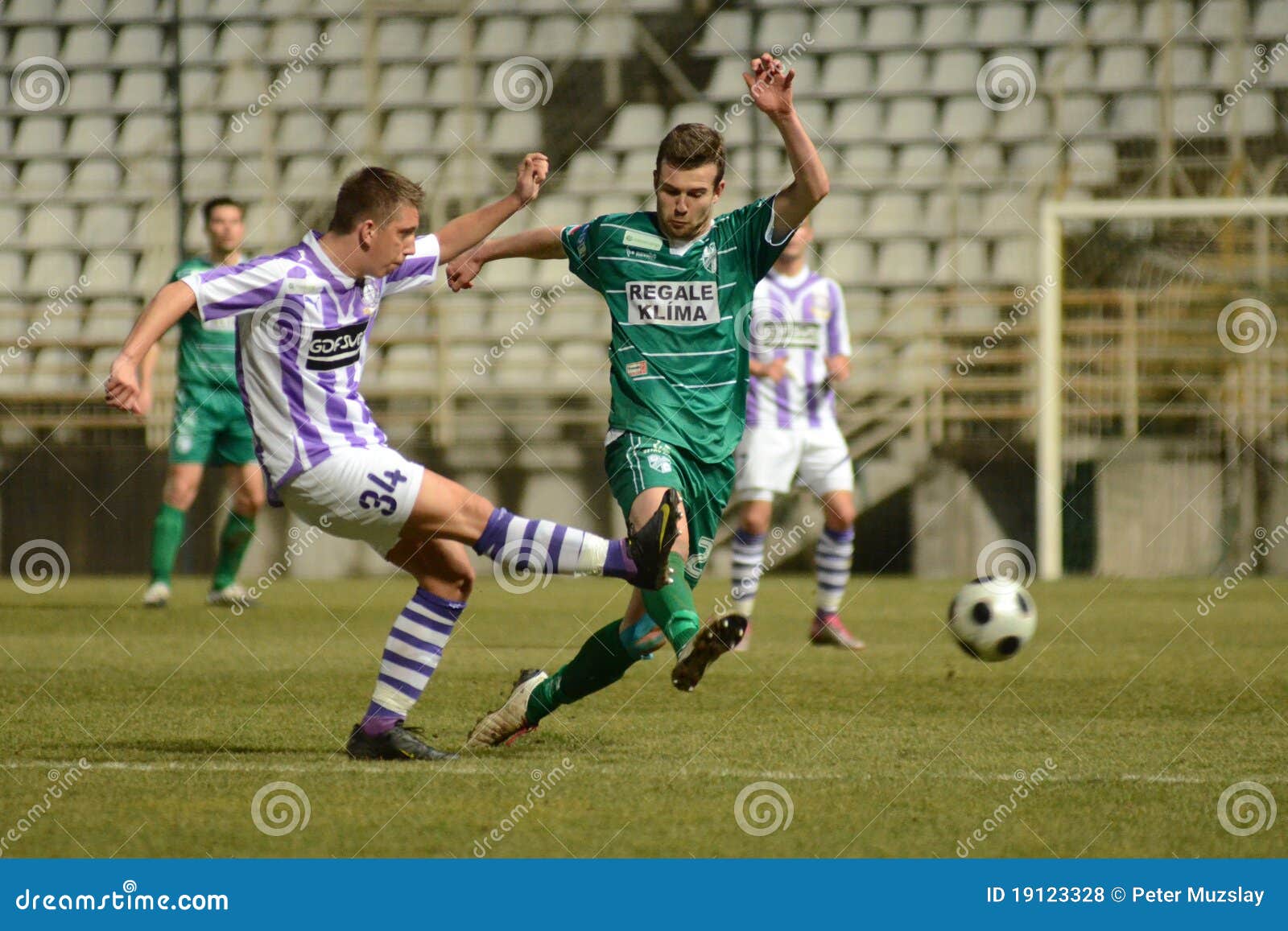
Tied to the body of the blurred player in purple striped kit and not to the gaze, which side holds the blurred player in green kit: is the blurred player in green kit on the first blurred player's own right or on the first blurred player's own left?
on the first blurred player's own right

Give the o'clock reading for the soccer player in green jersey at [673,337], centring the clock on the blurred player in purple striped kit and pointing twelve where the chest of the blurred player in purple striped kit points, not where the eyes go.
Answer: The soccer player in green jersey is roughly at 12 o'clock from the blurred player in purple striped kit.

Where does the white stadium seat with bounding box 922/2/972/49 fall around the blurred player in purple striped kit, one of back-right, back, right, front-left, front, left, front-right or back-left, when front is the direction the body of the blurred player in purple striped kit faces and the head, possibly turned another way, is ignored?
back

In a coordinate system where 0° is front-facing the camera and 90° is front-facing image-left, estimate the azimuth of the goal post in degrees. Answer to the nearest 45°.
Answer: approximately 0°

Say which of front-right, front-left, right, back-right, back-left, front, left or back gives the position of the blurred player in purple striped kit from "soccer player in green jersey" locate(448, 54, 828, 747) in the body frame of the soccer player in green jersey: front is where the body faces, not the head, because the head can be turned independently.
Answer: back

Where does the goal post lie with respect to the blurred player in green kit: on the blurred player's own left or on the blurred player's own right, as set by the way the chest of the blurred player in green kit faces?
on the blurred player's own left

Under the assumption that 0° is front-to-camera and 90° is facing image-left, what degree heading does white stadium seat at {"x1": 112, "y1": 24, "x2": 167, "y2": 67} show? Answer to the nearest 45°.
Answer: approximately 0°

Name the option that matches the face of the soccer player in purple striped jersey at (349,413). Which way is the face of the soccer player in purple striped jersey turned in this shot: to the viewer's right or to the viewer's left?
to the viewer's right

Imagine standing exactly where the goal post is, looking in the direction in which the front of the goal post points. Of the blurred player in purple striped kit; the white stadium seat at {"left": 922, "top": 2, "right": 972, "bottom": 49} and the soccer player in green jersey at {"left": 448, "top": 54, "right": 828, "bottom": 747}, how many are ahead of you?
2
